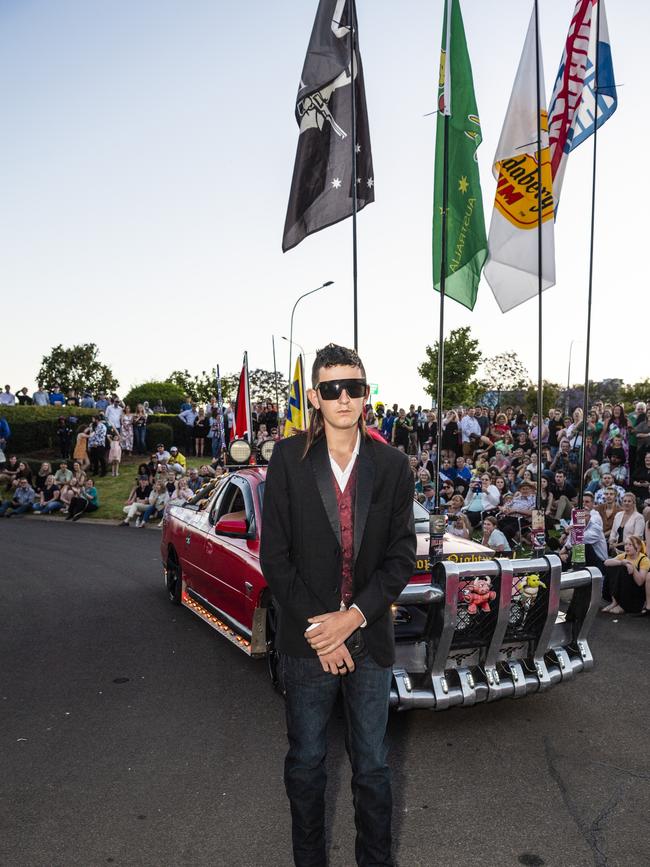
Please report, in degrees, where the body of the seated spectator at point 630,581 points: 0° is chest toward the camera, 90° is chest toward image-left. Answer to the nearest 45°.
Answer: approximately 45°

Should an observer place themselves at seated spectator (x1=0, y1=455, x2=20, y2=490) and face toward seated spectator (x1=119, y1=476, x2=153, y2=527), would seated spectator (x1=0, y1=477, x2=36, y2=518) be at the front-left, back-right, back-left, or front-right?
front-right

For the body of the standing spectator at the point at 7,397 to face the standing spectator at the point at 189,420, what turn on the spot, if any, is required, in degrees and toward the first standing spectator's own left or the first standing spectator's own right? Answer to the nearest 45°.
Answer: approximately 90° to the first standing spectator's own left

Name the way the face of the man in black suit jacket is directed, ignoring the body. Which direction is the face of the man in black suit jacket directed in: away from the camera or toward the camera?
toward the camera

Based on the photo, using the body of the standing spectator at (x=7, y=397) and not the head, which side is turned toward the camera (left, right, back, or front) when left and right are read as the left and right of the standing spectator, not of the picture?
front

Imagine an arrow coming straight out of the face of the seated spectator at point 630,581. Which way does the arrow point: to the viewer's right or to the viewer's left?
to the viewer's left

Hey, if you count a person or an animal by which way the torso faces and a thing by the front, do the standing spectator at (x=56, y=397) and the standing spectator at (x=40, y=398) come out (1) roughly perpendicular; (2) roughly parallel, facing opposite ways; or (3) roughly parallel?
roughly parallel

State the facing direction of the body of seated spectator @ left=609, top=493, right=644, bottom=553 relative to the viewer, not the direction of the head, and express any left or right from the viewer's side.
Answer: facing the viewer and to the left of the viewer

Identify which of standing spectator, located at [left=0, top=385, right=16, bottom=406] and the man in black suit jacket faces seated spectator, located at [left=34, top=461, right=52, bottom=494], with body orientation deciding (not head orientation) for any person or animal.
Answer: the standing spectator

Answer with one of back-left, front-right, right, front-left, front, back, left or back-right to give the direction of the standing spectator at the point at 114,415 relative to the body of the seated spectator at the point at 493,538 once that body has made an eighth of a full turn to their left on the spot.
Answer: back-right

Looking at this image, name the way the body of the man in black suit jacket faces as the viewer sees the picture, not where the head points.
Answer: toward the camera

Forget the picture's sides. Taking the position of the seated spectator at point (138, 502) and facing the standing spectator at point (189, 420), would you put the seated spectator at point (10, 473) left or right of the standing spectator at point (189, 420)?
left

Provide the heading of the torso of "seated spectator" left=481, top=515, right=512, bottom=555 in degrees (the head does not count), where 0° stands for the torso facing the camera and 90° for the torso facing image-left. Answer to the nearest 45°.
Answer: approximately 45°

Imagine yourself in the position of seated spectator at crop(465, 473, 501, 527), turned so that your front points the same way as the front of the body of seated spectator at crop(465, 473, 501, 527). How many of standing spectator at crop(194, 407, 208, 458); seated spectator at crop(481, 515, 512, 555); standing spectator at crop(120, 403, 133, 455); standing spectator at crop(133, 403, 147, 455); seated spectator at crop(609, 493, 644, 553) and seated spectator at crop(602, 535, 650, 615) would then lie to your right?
3

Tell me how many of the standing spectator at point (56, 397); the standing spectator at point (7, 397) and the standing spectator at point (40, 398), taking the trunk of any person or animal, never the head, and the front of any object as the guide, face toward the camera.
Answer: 3

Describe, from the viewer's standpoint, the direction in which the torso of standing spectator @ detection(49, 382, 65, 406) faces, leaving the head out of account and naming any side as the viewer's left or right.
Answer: facing the viewer
